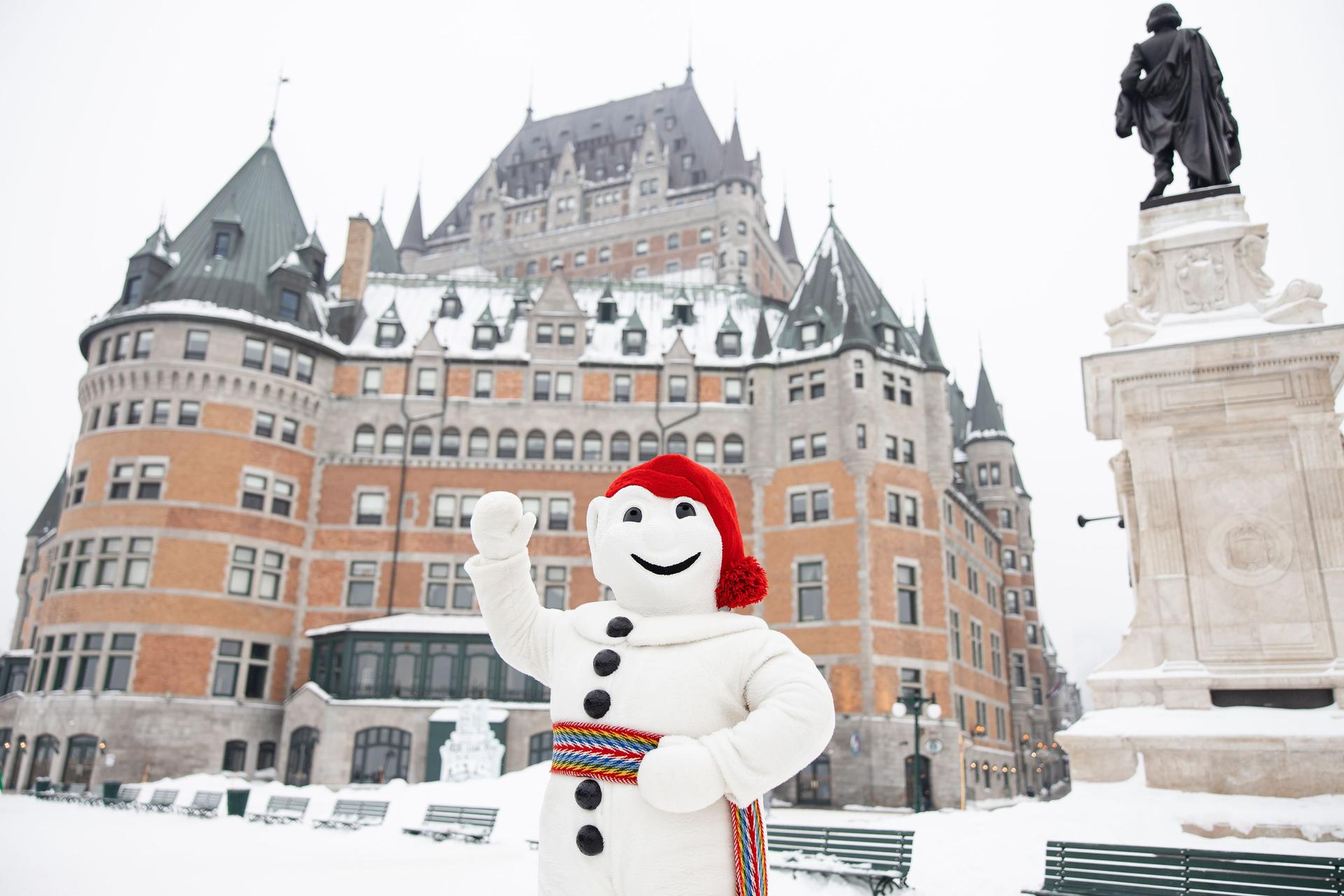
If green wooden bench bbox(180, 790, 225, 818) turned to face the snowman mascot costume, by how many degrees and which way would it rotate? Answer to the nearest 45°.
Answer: approximately 45° to its left

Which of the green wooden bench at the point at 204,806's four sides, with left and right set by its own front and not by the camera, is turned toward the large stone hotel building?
back

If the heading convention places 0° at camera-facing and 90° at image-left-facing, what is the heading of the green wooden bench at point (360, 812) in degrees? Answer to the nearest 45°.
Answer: approximately 45°

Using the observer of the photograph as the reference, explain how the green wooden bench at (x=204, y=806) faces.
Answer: facing the viewer and to the left of the viewer

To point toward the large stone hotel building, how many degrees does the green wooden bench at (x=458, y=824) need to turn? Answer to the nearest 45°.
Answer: approximately 135° to its right

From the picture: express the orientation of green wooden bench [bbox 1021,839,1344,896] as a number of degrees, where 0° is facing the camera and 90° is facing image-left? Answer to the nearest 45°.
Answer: approximately 45°

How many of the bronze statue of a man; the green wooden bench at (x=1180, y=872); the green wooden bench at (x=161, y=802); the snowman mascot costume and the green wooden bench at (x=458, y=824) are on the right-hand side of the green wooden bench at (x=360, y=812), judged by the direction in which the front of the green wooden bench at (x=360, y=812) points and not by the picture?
1

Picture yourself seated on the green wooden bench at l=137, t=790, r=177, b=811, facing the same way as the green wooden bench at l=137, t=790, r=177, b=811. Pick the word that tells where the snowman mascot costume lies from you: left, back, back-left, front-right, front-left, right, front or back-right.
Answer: front-left

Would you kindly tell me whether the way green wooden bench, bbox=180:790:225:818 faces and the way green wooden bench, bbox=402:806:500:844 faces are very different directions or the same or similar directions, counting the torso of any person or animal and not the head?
same or similar directions

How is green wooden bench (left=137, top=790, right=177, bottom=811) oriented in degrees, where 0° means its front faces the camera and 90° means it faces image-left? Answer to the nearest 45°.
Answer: approximately 45°

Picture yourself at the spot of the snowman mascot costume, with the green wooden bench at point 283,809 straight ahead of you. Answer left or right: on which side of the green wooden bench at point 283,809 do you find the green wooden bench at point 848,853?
right

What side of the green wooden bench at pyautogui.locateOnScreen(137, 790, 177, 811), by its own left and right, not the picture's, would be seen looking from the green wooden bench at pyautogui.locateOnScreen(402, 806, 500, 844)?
left
